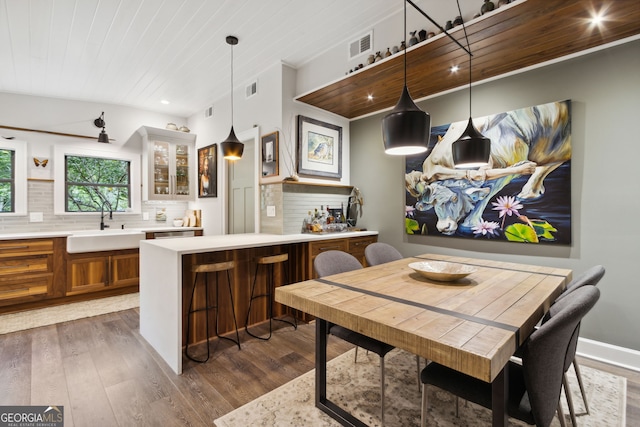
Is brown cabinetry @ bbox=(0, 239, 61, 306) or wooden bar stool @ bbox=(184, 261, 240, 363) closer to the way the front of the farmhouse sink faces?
the wooden bar stool

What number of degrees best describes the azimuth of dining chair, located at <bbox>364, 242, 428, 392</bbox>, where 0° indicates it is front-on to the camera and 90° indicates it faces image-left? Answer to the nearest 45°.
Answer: approximately 315°

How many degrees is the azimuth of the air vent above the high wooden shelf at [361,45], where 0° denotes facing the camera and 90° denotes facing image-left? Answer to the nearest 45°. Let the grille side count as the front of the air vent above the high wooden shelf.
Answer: approximately 45°

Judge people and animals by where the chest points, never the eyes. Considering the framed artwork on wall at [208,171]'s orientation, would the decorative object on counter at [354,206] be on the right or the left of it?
on its left
